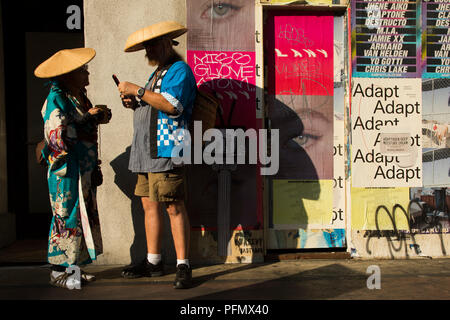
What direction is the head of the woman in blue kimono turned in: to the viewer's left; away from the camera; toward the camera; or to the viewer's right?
to the viewer's right

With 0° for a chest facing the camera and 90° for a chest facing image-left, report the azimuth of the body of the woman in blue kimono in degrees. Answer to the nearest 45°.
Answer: approximately 270°
